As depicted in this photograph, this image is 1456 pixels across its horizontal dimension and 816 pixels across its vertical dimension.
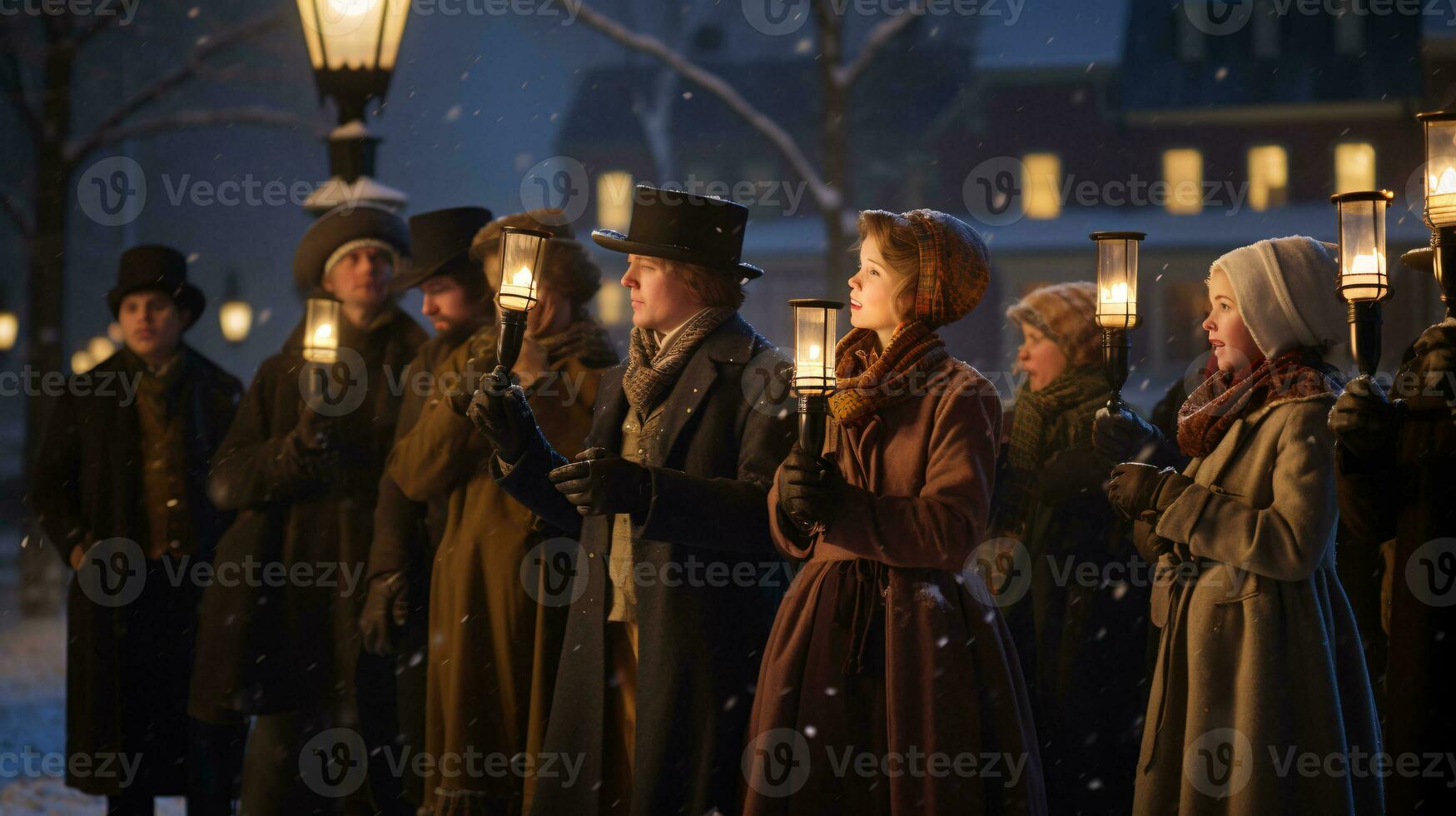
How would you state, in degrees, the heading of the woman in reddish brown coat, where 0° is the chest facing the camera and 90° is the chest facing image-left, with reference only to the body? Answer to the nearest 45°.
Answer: approximately 45°

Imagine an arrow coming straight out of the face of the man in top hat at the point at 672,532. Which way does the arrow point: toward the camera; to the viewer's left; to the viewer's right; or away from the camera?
to the viewer's left

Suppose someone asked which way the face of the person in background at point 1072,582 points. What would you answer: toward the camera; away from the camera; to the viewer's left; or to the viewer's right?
to the viewer's left

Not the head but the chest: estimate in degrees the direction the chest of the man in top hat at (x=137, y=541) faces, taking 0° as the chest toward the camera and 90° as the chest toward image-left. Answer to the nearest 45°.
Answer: approximately 0°

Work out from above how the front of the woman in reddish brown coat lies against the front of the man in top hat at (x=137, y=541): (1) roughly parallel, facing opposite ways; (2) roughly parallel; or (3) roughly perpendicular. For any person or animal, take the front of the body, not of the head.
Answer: roughly perpendicular

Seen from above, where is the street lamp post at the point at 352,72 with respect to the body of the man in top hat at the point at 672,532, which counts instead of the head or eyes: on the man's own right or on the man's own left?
on the man's own right

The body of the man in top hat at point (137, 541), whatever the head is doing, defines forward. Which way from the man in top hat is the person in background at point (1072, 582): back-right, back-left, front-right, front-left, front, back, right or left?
front-left

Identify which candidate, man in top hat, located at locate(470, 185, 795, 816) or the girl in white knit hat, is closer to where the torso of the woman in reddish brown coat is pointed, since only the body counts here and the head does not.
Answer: the man in top hat

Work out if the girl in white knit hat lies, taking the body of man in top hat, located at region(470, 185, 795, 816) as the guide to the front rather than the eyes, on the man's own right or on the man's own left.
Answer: on the man's own left
